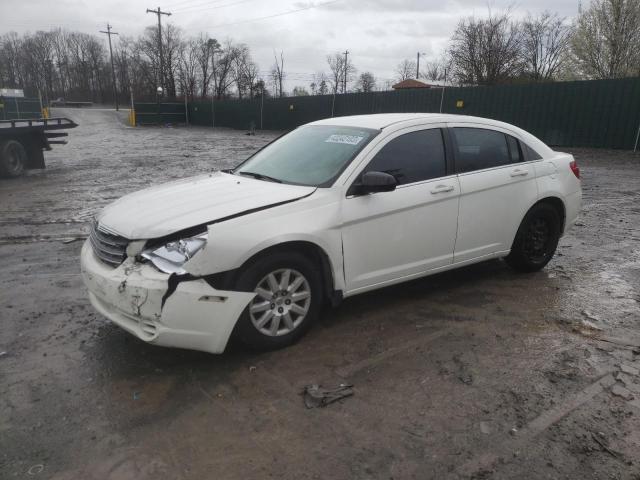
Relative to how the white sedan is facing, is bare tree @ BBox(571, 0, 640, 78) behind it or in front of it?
behind

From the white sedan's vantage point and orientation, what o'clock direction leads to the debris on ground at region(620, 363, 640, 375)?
The debris on ground is roughly at 8 o'clock from the white sedan.

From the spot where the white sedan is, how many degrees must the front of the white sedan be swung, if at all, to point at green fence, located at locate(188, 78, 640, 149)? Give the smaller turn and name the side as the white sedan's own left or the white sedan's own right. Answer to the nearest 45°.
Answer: approximately 180°

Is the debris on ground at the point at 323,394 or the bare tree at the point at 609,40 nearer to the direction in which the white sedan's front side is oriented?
the debris on ground

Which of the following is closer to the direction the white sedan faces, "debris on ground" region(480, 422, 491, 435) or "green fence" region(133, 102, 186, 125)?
the debris on ground

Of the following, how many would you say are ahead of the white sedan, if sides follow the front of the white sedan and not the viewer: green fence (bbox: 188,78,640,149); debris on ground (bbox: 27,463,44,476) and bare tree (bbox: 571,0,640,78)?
1

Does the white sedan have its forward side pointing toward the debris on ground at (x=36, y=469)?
yes

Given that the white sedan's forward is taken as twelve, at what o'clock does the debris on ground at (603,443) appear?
The debris on ground is roughly at 9 o'clock from the white sedan.

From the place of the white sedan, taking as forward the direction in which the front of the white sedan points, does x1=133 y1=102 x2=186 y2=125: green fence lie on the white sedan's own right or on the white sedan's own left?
on the white sedan's own right

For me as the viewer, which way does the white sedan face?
facing the viewer and to the left of the viewer
